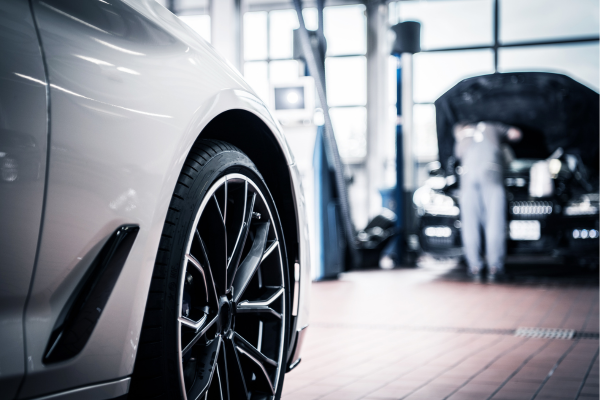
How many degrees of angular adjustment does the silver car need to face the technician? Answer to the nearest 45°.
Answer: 0° — it already faces them

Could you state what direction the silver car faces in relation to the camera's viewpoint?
facing away from the viewer and to the right of the viewer
